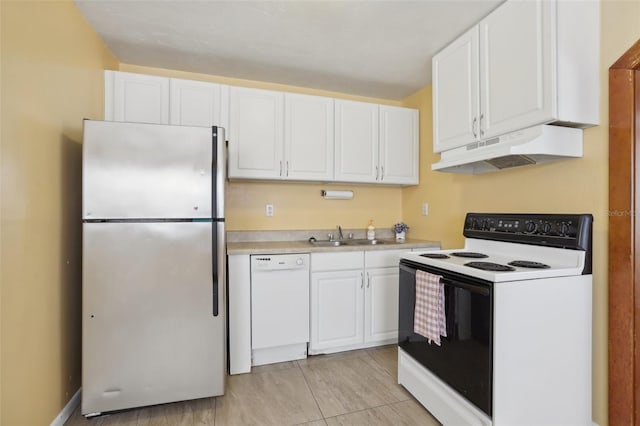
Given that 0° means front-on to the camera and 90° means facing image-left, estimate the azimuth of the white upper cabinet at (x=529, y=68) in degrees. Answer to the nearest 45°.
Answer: approximately 45°

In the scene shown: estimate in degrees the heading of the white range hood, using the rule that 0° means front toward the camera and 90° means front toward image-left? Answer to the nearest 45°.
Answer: approximately 45°

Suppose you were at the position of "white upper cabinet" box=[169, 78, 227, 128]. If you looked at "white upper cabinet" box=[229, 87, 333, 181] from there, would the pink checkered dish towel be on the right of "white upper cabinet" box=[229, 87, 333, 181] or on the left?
right

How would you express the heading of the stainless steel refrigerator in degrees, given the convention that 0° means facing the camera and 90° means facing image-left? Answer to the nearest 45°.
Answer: approximately 0°

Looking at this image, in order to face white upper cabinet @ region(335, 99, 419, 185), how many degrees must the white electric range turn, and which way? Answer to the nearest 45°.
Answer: approximately 90° to its right

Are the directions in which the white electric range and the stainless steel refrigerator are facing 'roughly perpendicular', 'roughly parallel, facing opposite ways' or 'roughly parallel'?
roughly perpendicular

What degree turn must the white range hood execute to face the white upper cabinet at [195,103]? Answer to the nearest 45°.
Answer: approximately 45° to its right

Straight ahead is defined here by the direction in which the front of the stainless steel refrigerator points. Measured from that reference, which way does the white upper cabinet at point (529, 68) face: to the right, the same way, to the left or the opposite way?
to the right
